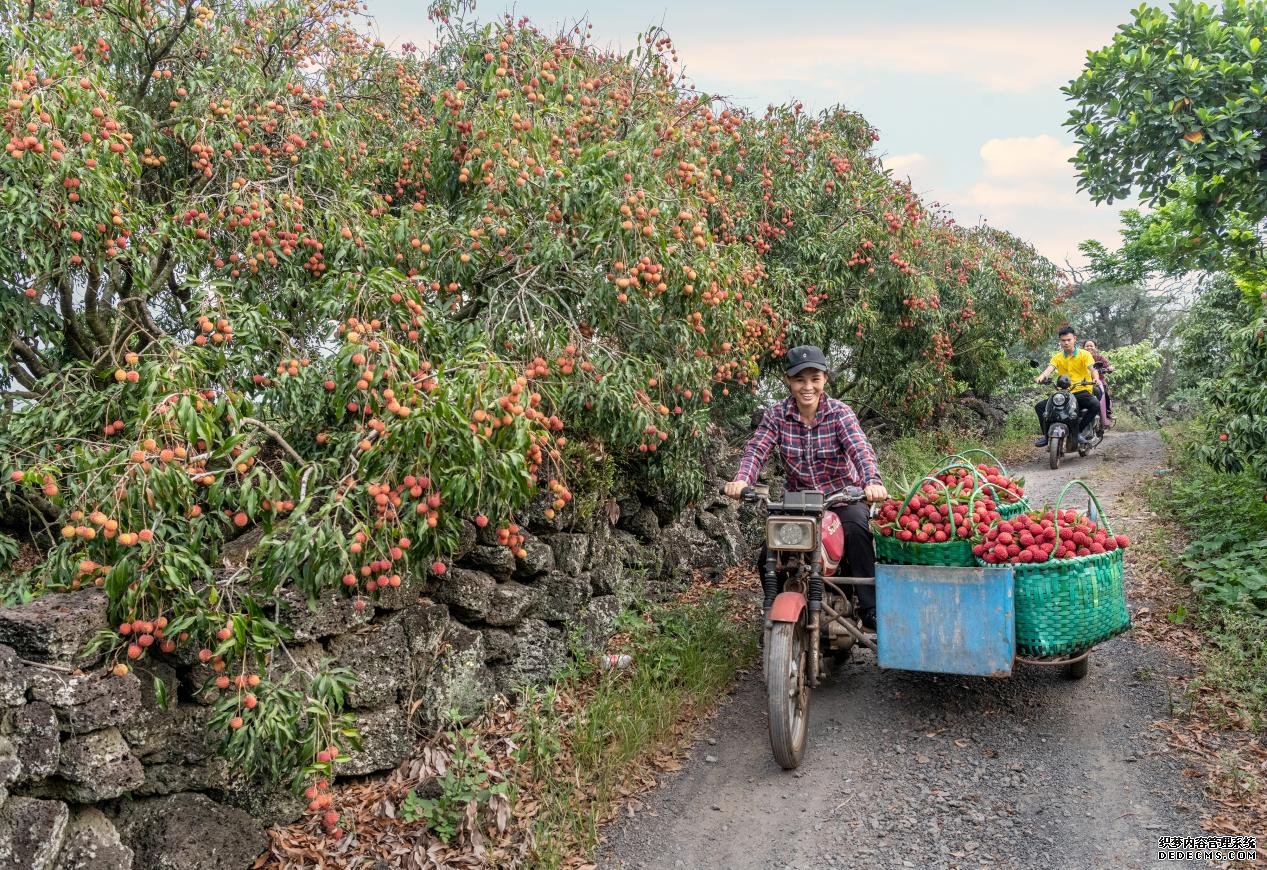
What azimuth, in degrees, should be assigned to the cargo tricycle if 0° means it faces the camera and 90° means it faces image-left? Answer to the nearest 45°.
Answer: approximately 0°

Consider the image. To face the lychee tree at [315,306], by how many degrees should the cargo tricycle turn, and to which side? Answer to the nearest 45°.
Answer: approximately 90° to its right

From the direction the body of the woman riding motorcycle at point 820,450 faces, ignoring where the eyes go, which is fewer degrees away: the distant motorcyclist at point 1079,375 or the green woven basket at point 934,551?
the green woven basket

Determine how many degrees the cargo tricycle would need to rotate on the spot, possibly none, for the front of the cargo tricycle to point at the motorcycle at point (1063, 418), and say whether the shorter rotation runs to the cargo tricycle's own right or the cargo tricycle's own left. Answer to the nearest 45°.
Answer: approximately 180°

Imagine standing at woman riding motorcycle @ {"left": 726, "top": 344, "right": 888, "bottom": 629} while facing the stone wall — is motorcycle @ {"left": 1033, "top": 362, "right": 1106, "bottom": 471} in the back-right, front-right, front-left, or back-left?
back-right
